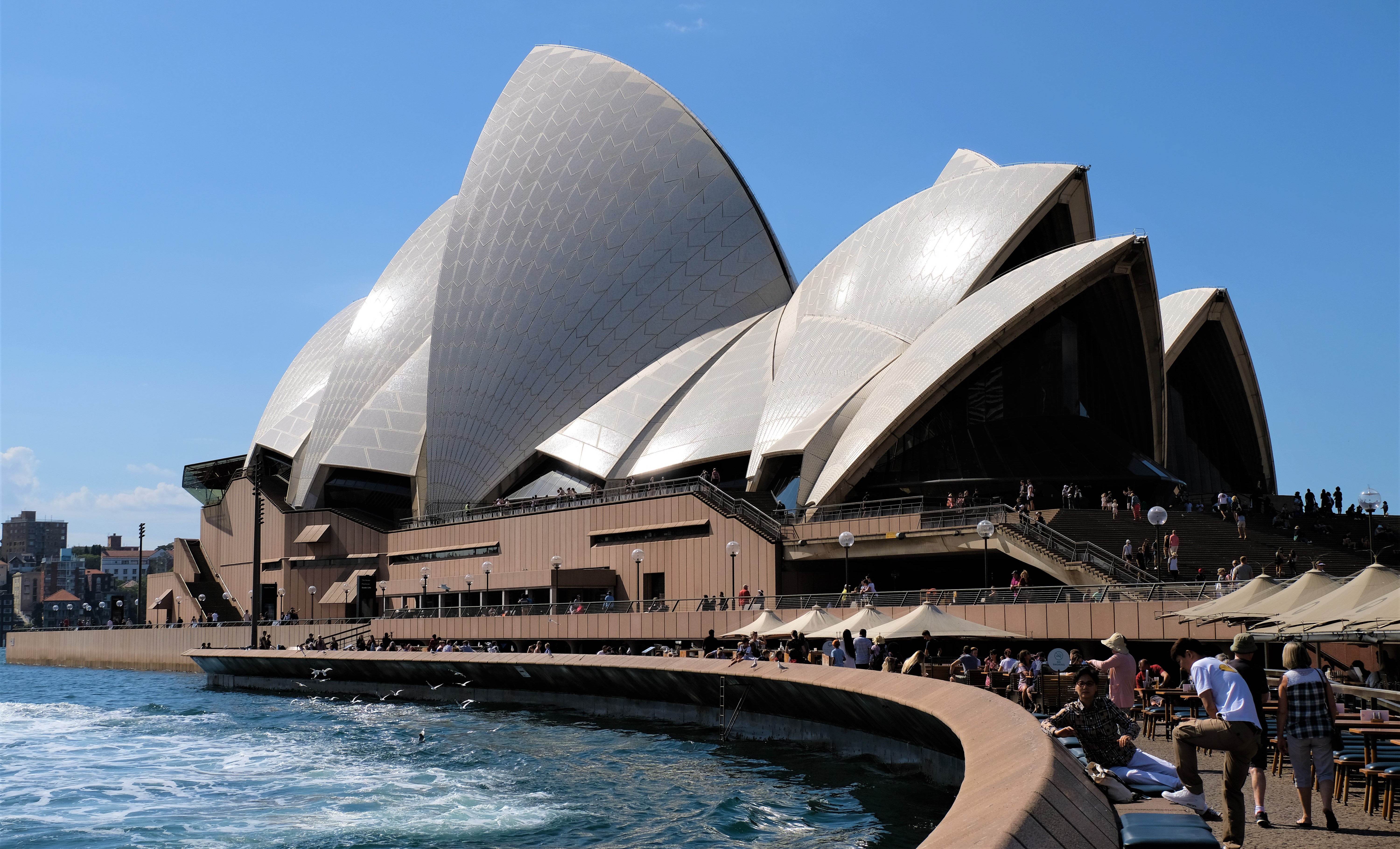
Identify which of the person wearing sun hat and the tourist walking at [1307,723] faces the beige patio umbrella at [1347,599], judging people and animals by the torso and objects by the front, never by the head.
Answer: the tourist walking

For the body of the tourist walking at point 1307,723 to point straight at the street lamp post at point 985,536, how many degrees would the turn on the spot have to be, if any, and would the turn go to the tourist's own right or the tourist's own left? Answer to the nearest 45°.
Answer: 0° — they already face it

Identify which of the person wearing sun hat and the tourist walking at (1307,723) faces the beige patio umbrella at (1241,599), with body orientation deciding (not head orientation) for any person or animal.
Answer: the tourist walking

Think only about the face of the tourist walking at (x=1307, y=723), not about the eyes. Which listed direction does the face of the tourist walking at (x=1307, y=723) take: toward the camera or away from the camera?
away from the camera

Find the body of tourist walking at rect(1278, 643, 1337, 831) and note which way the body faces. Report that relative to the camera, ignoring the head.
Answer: away from the camera

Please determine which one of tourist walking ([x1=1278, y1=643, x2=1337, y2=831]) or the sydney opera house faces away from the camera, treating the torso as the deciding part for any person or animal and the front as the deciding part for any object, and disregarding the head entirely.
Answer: the tourist walking

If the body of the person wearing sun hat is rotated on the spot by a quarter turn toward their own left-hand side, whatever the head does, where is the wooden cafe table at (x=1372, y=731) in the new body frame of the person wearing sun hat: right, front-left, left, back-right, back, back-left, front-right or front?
front-left
